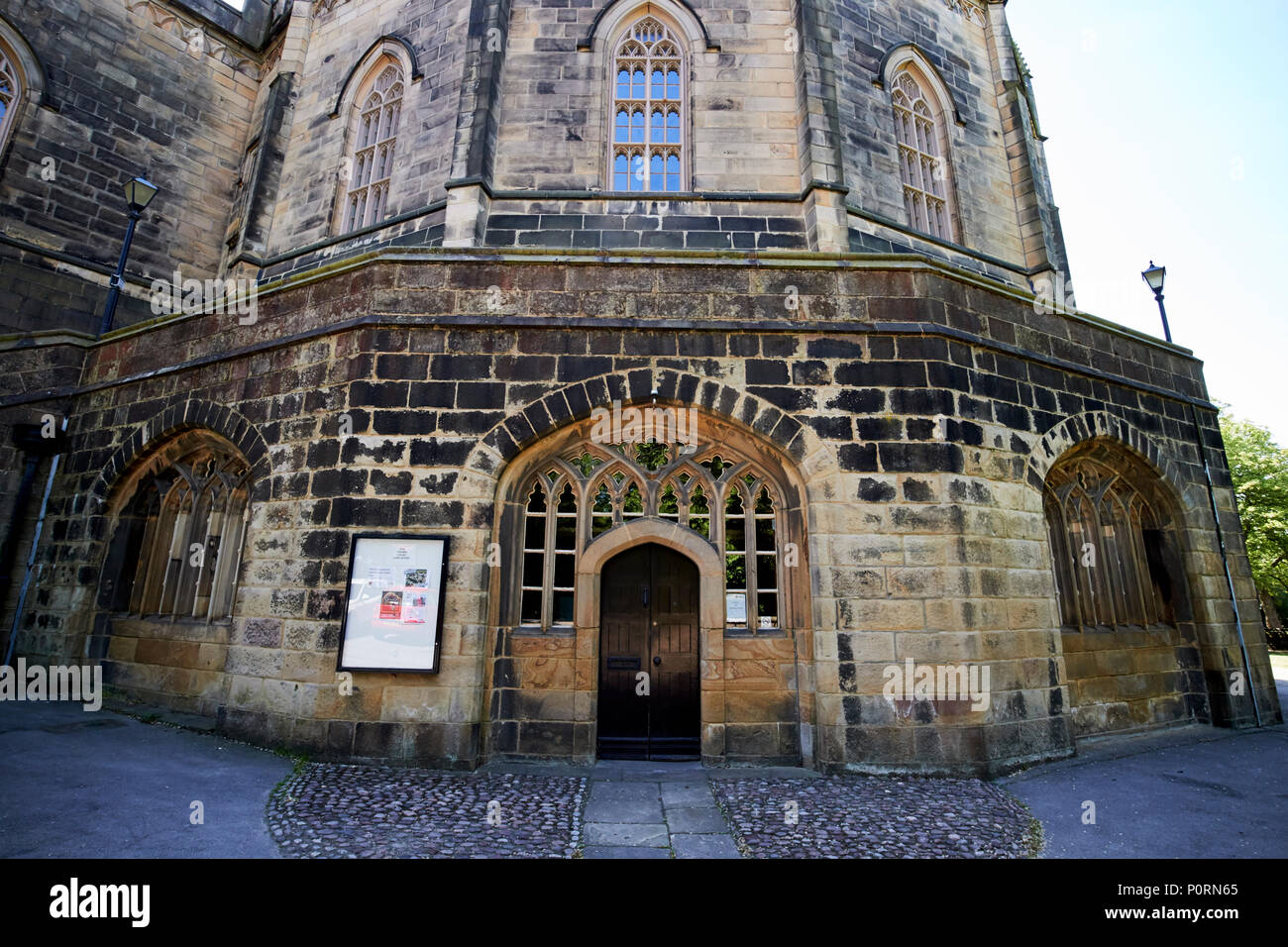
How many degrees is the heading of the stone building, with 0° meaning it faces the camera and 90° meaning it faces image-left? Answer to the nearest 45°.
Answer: approximately 0°

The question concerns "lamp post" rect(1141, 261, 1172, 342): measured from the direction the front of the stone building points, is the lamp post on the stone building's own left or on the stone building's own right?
on the stone building's own left

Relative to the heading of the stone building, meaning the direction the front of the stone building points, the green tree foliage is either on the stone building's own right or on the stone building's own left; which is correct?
on the stone building's own left
